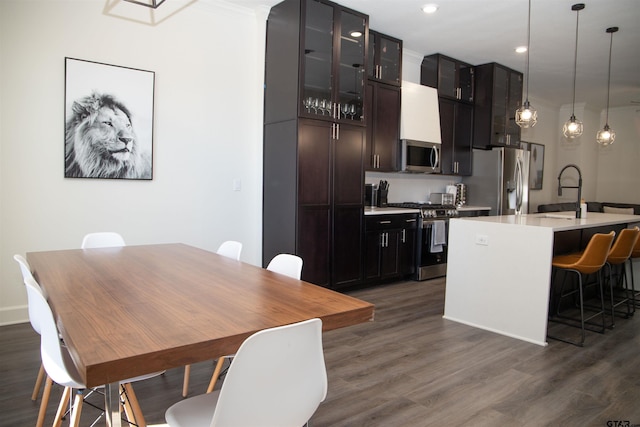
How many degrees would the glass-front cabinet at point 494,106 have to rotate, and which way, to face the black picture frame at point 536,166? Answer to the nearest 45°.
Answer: approximately 135° to its left

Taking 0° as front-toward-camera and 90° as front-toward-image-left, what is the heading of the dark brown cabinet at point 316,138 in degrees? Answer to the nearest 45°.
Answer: approximately 315°

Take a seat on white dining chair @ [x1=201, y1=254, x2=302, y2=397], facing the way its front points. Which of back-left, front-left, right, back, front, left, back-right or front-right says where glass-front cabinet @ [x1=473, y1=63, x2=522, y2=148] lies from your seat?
back

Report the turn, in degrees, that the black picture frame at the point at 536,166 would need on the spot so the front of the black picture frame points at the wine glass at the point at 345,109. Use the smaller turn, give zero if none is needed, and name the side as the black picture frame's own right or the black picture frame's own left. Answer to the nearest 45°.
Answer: approximately 45° to the black picture frame's own right

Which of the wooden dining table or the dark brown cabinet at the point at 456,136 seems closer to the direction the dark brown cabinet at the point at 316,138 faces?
the wooden dining table

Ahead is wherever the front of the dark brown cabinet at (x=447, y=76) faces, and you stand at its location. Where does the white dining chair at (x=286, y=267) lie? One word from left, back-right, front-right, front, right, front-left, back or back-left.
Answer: front-right

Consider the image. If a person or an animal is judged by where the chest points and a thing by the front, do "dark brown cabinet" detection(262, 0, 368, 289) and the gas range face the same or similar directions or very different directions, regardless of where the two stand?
same or similar directions

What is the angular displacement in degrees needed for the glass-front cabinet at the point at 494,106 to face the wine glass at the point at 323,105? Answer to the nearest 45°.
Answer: approximately 90° to its right

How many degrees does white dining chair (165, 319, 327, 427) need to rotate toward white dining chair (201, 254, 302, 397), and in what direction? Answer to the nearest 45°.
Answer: approximately 45° to its right

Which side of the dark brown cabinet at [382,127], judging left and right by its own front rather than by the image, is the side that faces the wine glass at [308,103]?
right

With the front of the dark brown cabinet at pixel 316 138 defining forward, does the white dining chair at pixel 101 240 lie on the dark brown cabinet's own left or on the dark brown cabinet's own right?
on the dark brown cabinet's own right

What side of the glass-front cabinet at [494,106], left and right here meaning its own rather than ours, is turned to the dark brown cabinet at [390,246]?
right

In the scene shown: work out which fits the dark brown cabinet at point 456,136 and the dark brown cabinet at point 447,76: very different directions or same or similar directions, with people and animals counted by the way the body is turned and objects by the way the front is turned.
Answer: same or similar directions

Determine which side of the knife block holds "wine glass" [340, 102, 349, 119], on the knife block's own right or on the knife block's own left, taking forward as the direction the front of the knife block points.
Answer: on the knife block's own right

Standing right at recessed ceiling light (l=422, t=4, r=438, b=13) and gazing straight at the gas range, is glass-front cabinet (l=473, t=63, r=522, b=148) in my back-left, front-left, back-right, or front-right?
front-right

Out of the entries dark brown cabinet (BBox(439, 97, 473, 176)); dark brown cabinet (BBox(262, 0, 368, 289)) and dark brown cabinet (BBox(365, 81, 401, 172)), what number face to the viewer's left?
0
